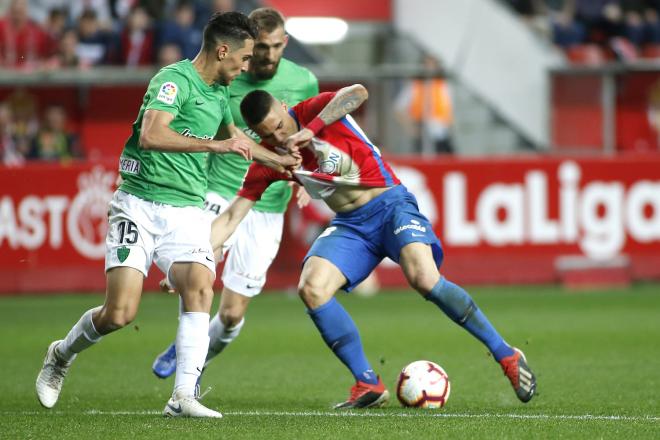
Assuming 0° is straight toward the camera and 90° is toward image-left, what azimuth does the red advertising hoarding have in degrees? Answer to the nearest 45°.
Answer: approximately 0°

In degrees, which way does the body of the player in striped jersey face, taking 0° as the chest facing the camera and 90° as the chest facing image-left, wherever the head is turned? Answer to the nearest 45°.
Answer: approximately 45°

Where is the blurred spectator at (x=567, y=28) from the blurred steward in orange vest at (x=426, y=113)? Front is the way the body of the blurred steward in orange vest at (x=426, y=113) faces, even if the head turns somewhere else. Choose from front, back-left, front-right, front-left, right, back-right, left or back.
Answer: back-left

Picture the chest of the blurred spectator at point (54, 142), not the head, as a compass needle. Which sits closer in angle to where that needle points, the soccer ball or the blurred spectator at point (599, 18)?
the soccer ball

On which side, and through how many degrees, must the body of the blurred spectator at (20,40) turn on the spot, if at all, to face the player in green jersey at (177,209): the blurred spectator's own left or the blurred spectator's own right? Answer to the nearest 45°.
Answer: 0° — they already face them

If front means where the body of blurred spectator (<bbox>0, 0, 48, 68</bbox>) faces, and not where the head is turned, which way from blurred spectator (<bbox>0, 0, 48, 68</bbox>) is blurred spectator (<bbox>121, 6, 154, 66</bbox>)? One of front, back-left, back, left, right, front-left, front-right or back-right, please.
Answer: left

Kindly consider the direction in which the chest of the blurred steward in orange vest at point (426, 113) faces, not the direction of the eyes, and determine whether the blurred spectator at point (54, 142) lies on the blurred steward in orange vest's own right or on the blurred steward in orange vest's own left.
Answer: on the blurred steward in orange vest's own right

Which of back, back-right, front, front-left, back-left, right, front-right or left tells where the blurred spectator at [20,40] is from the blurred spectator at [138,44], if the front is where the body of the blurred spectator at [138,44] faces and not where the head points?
right

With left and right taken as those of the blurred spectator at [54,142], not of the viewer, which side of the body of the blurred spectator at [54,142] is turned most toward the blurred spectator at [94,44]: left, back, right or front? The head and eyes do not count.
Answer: back

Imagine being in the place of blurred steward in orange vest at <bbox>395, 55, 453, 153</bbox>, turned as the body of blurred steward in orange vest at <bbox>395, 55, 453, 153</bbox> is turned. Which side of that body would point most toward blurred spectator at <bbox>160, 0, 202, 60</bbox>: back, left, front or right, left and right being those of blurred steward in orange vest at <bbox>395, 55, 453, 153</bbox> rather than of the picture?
right

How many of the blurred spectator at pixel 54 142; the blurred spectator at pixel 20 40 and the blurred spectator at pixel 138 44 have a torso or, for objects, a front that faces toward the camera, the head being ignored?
3
